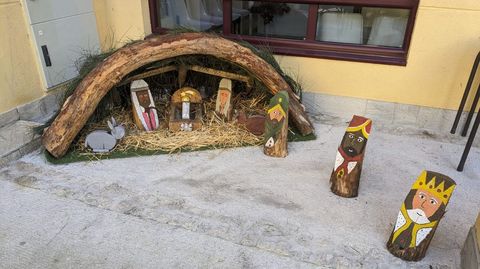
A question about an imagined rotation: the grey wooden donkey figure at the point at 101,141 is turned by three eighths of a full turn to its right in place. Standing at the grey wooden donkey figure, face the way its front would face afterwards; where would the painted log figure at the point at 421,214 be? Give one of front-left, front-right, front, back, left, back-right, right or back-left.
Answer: left

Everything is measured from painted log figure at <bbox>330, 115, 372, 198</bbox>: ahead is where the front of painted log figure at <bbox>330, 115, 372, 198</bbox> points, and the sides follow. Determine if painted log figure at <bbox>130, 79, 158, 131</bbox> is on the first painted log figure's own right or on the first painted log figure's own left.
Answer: on the first painted log figure's own right

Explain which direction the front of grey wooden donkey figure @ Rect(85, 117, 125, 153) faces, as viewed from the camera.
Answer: facing to the right of the viewer

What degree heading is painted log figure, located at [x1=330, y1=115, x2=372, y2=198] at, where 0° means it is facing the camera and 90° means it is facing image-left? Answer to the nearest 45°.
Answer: approximately 0°

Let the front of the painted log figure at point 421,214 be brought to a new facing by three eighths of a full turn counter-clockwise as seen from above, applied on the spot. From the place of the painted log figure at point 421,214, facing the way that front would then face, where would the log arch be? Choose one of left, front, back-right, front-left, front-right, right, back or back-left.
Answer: back-left

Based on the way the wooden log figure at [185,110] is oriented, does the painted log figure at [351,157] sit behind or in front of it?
in front

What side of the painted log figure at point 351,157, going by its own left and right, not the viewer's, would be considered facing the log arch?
right

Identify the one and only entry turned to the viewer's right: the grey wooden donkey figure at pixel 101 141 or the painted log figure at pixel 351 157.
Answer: the grey wooden donkey figure

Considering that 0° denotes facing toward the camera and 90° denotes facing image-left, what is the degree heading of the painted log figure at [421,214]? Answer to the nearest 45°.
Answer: approximately 0°

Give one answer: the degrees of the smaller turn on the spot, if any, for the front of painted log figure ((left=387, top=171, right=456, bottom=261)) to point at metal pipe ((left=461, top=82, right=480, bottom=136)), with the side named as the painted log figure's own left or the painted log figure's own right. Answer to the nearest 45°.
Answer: approximately 180°

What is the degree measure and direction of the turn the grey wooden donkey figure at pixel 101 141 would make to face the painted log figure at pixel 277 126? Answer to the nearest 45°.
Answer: approximately 45° to its right

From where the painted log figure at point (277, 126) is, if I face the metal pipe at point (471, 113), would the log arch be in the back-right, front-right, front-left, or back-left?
back-left

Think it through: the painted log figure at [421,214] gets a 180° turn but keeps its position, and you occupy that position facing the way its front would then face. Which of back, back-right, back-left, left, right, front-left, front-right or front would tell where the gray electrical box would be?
left

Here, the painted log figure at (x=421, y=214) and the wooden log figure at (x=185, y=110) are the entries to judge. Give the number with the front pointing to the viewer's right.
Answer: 0
